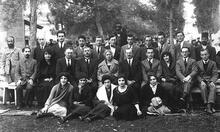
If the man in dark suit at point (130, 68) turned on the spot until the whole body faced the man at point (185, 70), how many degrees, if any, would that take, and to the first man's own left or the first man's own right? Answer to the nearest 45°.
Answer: approximately 90° to the first man's own left

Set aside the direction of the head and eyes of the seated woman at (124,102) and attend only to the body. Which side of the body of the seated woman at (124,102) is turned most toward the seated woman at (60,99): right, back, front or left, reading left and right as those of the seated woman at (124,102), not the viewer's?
right

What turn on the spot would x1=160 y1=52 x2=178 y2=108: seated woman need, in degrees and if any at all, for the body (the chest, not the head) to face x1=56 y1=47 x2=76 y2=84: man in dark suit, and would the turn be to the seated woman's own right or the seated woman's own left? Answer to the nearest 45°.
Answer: approximately 90° to the seated woman's own right

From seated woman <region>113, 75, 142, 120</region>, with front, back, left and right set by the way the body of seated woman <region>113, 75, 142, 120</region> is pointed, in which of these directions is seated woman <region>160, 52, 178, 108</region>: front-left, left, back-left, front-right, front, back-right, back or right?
back-left

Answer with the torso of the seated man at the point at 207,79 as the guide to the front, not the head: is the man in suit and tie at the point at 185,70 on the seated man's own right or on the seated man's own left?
on the seated man's own right

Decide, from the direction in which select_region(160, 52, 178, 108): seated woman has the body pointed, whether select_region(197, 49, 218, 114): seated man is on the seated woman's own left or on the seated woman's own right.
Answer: on the seated woman's own left

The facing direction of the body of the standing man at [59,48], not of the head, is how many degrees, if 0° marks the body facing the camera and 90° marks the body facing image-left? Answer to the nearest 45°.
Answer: approximately 0°

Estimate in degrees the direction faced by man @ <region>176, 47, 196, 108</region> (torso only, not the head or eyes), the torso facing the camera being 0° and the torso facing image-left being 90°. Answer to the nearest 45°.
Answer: approximately 0°

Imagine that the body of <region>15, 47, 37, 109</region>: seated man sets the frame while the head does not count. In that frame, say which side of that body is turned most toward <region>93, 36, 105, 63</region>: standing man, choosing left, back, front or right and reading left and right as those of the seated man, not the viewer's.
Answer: left
